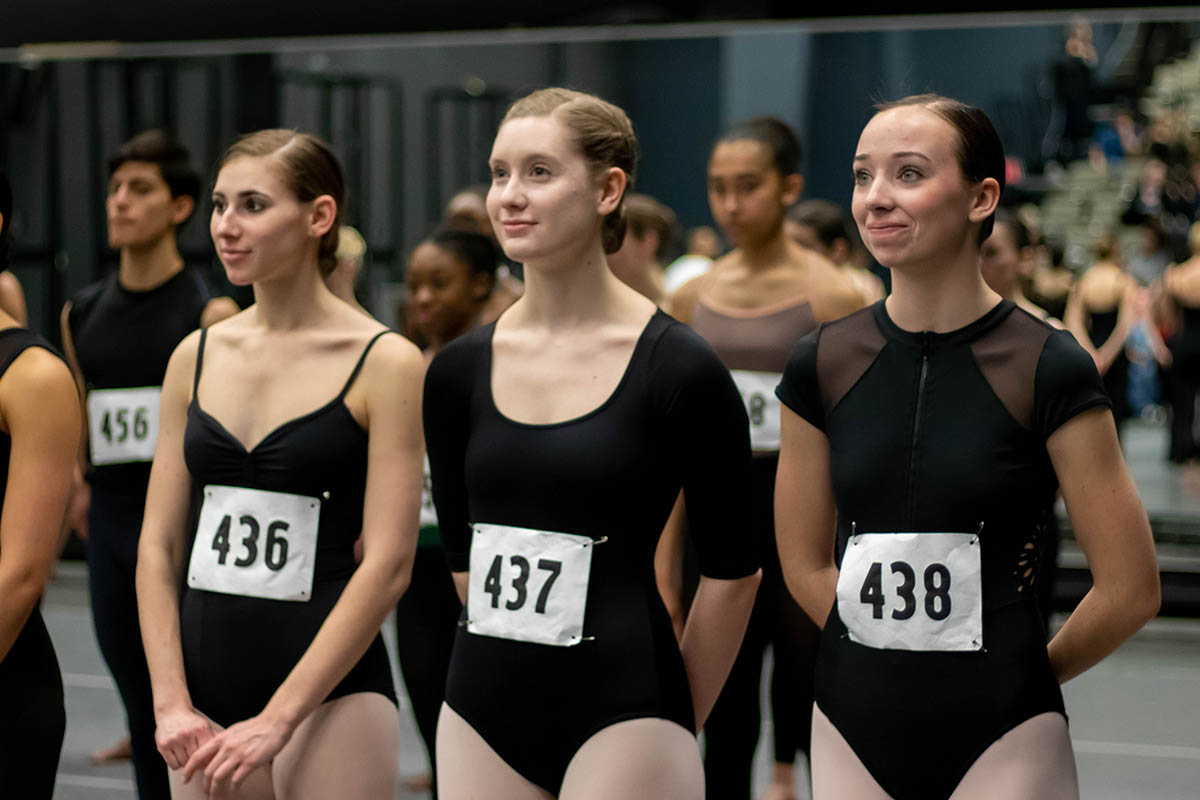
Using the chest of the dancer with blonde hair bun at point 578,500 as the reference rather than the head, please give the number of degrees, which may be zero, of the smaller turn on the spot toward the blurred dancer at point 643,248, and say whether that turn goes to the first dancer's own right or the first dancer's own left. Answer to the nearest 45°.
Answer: approximately 135° to the first dancer's own right

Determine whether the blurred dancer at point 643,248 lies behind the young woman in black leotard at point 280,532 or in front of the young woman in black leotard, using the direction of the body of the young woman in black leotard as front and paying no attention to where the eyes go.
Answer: behind

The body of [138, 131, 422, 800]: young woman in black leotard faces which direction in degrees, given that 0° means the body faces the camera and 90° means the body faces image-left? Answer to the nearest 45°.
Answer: approximately 45°

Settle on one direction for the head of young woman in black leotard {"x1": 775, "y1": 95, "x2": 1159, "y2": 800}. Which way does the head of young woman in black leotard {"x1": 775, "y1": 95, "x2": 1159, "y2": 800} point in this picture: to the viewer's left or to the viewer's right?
to the viewer's left

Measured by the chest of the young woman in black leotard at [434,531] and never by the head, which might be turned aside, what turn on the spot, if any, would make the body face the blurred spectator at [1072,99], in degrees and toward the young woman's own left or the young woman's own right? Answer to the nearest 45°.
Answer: approximately 180°

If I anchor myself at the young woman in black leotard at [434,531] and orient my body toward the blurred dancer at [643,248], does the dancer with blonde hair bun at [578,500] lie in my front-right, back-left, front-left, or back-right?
back-right

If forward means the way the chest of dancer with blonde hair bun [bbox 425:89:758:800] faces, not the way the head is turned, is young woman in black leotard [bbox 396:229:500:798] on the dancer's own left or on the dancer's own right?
on the dancer's own right
